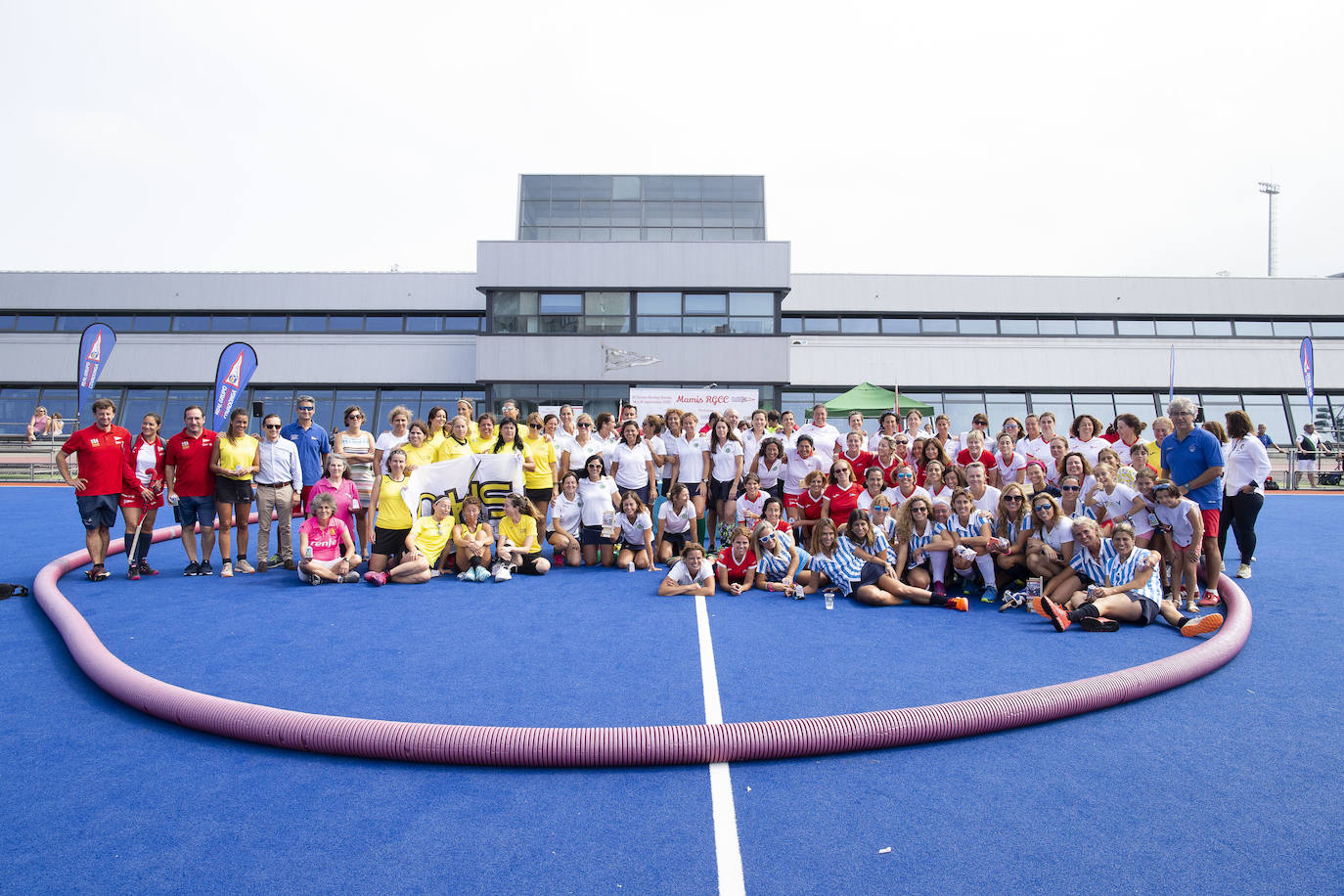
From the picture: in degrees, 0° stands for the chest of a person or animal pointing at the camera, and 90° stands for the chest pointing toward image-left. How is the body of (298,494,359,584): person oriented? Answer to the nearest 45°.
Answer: approximately 0°

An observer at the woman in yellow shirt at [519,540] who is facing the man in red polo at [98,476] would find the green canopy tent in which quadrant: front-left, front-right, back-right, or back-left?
back-right

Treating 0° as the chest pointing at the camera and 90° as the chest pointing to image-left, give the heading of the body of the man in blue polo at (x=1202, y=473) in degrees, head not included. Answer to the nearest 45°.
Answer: approximately 45°

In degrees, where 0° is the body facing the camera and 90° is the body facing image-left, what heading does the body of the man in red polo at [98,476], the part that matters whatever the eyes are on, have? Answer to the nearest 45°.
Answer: approximately 0°

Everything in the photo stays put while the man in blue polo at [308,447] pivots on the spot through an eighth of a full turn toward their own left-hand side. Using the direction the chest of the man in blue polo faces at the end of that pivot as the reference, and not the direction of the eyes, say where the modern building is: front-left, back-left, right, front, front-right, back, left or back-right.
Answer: left

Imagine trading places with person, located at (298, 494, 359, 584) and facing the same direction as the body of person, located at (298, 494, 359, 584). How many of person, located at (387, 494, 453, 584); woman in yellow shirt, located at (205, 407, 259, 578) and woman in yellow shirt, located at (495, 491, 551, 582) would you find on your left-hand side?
2
